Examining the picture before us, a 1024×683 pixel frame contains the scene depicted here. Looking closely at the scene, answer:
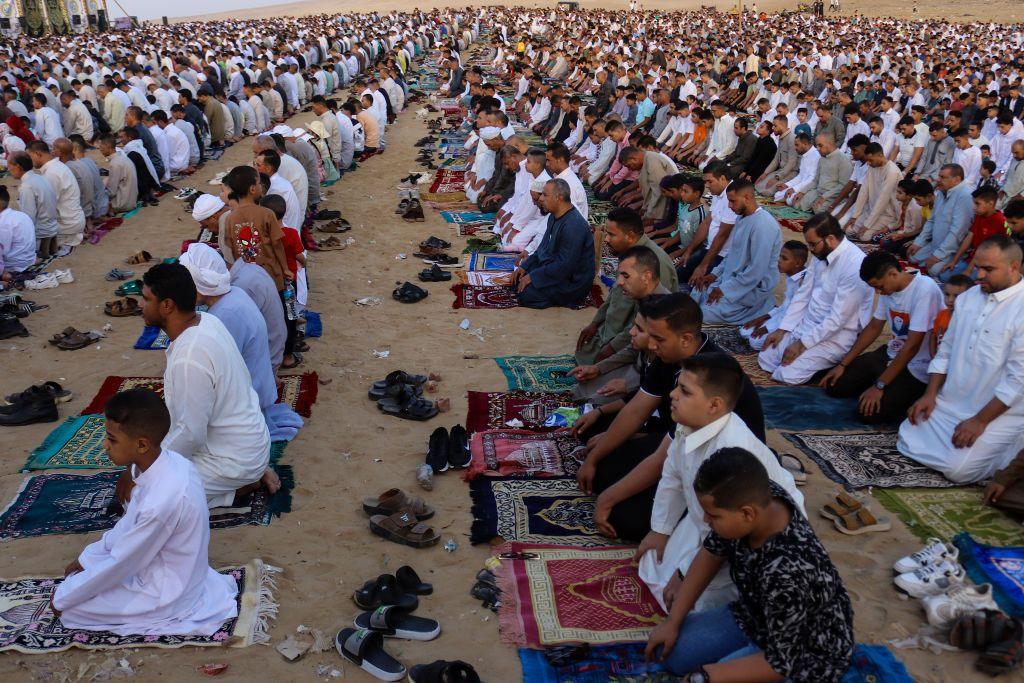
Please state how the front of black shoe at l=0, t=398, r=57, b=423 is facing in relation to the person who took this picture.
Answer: facing to the left of the viewer

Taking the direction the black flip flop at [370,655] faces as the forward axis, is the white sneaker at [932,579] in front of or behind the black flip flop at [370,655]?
behind

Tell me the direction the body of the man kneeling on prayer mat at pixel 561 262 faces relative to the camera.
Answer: to the viewer's left

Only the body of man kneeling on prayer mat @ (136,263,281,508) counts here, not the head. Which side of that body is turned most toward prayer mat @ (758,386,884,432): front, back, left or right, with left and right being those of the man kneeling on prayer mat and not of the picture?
back

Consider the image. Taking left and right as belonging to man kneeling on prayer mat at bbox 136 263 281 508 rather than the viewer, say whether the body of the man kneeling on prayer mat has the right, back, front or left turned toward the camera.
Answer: left

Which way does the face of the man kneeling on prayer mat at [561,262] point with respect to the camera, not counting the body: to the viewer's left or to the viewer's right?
to the viewer's left

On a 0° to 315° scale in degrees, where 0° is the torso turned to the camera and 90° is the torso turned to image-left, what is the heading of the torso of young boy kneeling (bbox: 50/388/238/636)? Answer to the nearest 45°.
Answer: approximately 90°

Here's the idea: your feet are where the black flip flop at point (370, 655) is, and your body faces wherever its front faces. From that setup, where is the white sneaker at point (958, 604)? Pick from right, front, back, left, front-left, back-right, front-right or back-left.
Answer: back-right

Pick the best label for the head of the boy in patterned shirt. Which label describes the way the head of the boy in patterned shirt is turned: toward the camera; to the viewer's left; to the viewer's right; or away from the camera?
to the viewer's left
